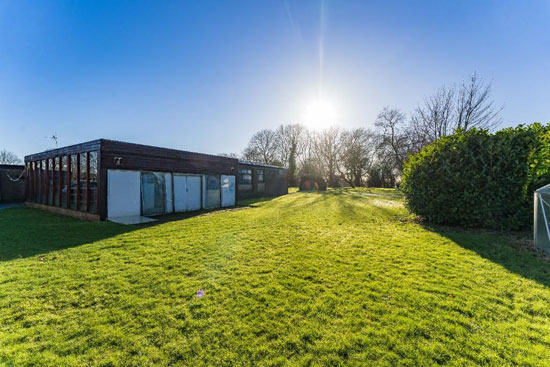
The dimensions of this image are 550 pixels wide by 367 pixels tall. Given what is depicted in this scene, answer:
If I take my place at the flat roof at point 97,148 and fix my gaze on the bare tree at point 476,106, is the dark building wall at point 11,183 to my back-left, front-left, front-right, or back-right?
back-left

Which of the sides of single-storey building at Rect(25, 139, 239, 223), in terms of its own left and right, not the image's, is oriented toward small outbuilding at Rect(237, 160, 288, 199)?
left

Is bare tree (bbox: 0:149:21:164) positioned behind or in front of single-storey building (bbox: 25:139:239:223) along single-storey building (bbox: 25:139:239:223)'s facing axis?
behind

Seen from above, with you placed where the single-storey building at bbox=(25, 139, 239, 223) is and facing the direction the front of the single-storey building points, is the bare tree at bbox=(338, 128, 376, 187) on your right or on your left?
on your left

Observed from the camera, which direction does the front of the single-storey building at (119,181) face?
facing the viewer and to the right of the viewer

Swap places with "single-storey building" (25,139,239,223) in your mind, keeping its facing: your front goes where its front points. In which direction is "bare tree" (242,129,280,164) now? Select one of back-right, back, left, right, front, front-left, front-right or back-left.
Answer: left
